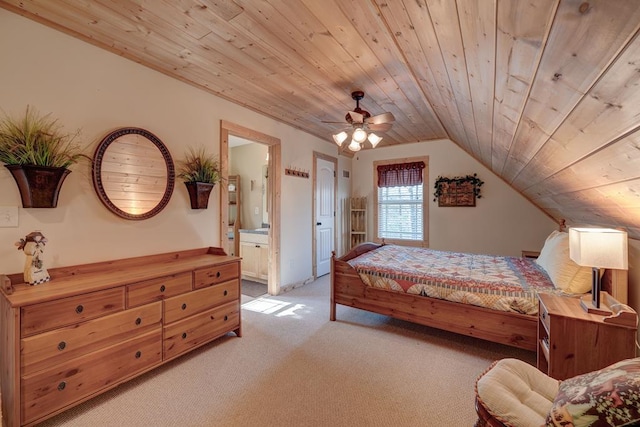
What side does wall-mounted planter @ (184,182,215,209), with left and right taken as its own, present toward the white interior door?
left

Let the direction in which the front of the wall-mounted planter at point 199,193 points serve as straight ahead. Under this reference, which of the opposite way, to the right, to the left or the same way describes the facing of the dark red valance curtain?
to the right

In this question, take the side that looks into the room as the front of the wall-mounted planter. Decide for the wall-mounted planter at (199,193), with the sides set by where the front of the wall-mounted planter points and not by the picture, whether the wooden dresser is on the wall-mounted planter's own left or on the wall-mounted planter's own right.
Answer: on the wall-mounted planter's own right

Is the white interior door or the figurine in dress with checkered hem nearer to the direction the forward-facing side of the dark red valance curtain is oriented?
the figurine in dress with checkered hem

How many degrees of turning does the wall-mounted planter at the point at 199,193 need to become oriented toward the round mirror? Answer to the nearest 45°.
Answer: approximately 90° to its right

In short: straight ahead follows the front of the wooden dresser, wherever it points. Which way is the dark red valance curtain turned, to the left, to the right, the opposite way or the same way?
to the right

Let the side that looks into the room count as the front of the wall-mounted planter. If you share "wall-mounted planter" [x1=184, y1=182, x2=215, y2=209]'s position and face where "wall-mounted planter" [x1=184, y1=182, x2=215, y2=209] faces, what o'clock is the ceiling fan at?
The ceiling fan is roughly at 11 o'clock from the wall-mounted planter.

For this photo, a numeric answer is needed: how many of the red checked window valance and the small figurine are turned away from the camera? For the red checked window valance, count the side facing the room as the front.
0

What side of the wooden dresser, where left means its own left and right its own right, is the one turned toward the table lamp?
front

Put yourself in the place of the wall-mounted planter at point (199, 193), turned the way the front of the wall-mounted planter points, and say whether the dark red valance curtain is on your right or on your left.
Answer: on your left

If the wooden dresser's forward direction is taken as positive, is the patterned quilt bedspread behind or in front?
in front
